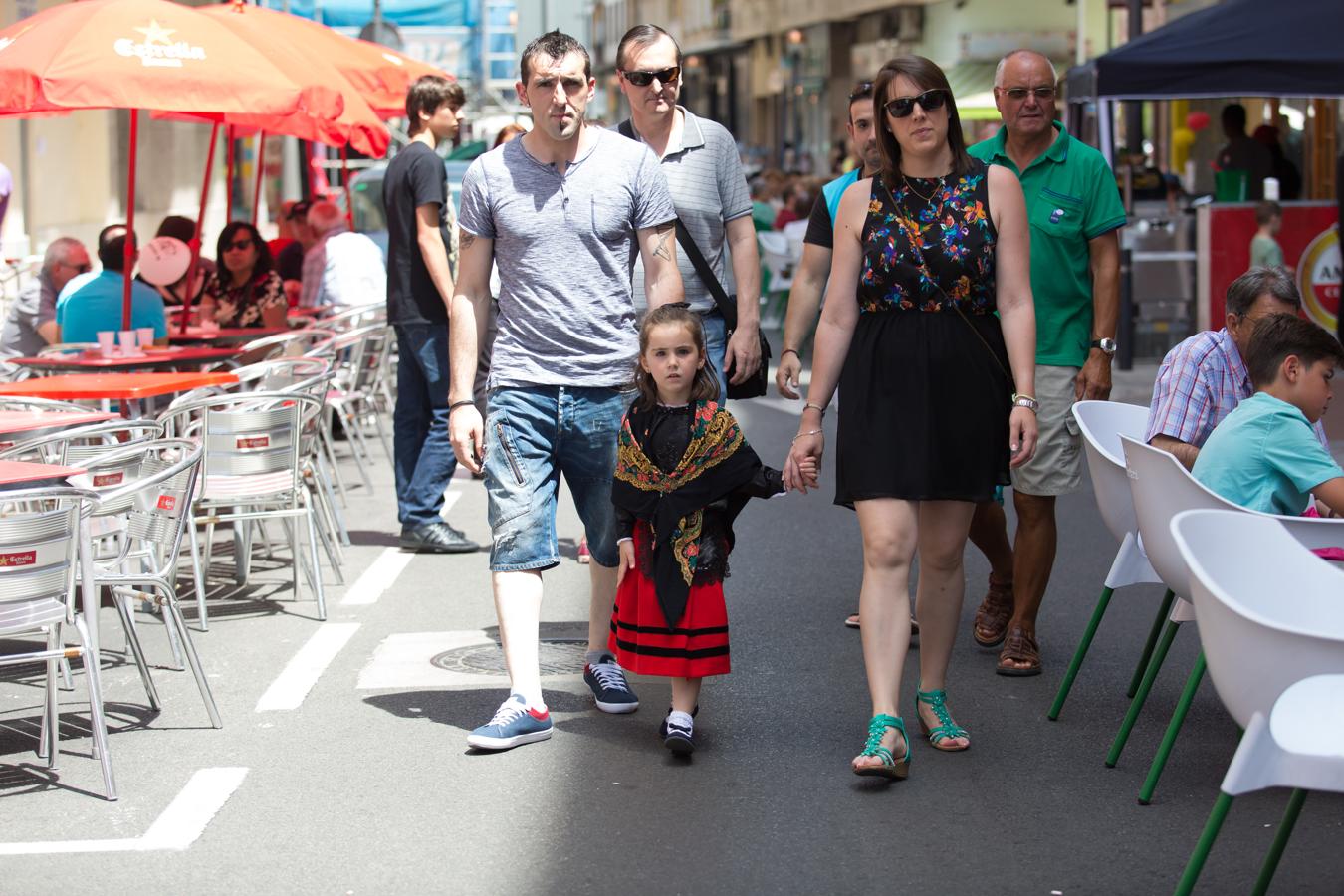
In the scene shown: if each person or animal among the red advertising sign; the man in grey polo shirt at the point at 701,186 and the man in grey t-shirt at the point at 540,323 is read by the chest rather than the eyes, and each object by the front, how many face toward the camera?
3

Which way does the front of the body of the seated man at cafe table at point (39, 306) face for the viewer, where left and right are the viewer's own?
facing to the right of the viewer

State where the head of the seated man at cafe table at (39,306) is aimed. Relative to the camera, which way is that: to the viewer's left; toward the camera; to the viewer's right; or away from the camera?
to the viewer's right

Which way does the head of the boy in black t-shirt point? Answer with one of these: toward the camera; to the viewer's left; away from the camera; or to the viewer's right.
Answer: to the viewer's right

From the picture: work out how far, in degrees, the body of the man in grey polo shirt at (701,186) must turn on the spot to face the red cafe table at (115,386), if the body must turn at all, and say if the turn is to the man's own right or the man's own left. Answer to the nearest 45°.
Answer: approximately 135° to the man's own right

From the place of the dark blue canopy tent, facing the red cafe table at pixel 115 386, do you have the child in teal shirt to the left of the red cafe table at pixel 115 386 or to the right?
left

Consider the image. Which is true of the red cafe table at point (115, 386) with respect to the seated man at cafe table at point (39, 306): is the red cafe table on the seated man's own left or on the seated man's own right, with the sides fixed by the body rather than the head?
on the seated man's own right

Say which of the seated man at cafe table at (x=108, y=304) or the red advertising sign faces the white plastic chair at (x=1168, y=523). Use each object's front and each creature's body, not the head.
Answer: the red advertising sign

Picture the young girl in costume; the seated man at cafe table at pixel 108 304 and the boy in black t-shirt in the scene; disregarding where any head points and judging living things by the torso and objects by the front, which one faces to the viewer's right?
the boy in black t-shirt

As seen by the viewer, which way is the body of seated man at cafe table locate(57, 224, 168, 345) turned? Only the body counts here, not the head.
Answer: away from the camera

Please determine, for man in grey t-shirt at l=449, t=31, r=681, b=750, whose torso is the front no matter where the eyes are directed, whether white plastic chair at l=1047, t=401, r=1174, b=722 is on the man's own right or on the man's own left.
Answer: on the man's own left

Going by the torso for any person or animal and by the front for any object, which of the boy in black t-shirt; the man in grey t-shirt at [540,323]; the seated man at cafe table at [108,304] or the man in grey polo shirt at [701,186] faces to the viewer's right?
the boy in black t-shirt
